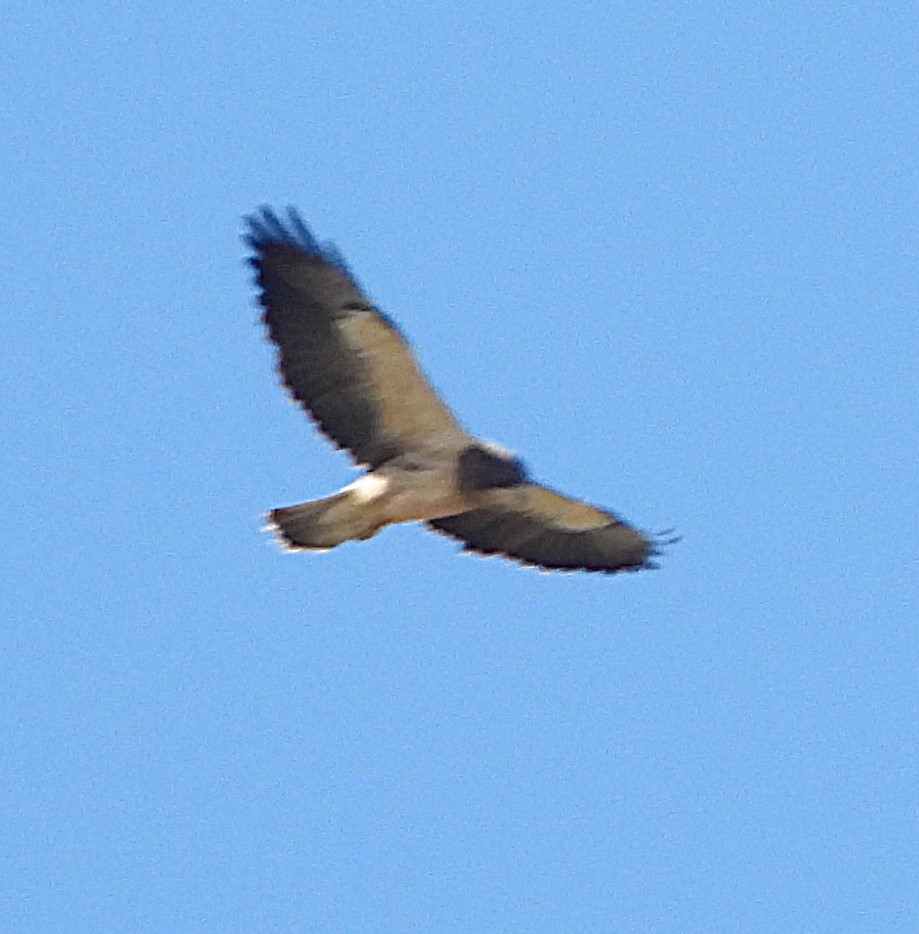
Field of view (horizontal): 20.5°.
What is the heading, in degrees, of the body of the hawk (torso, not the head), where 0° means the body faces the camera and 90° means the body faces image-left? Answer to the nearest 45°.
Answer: approximately 270°
